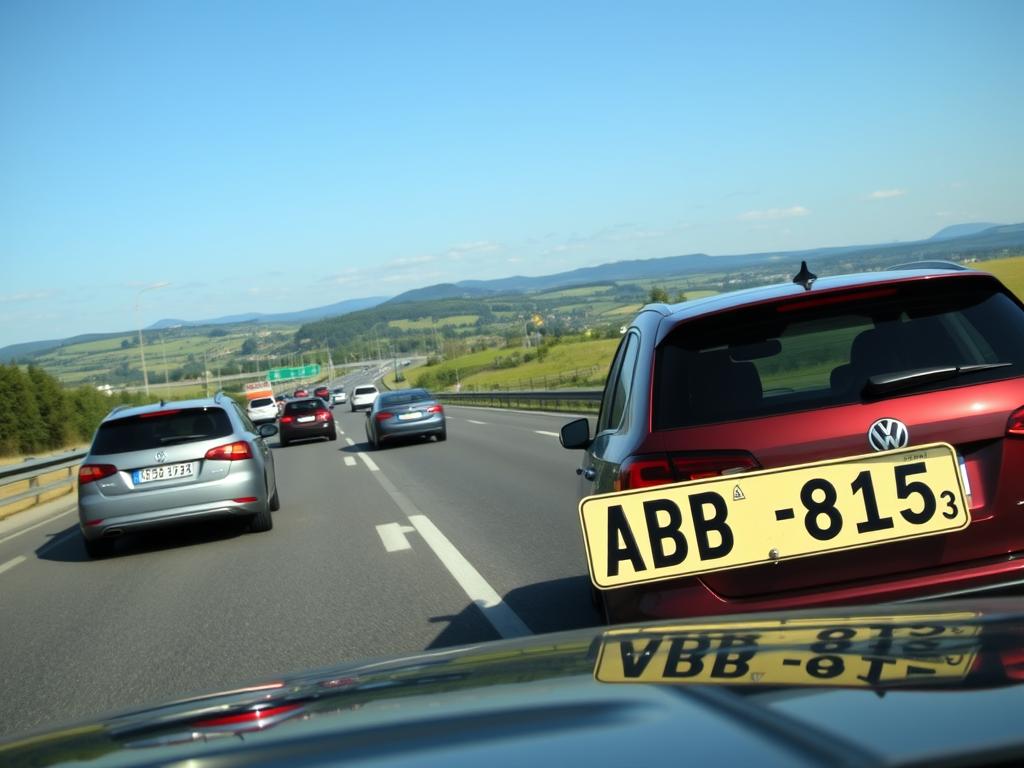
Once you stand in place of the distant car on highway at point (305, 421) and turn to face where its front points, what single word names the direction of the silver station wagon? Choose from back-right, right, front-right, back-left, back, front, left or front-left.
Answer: back

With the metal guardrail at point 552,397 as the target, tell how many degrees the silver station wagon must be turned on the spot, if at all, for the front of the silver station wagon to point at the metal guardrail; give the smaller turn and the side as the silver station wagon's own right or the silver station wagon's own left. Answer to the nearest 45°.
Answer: approximately 45° to the silver station wagon's own right

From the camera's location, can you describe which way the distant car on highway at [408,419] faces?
facing away from the viewer

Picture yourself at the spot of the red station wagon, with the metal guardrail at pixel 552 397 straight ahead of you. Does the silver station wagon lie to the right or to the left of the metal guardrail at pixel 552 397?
left

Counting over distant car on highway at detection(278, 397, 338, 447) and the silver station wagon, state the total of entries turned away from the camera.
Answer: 2

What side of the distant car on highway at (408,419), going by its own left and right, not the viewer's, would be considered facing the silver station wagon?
back

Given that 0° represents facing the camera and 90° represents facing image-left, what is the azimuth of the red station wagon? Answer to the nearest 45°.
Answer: approximately 180°

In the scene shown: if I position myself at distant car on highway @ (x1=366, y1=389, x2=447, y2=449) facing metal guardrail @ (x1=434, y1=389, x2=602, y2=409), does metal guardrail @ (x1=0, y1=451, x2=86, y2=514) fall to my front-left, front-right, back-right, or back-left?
back-left

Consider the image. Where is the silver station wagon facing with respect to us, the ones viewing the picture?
facing away from the viewer

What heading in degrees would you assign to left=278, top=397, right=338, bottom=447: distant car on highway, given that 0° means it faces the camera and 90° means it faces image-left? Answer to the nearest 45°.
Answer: approximately 180°
